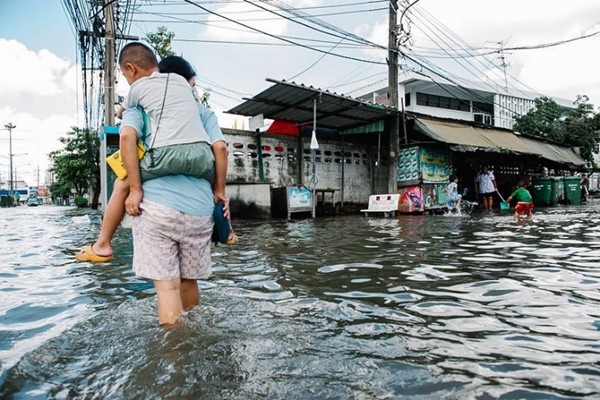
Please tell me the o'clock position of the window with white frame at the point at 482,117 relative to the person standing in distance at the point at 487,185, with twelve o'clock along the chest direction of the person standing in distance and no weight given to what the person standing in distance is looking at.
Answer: The window with white frame is roughly at 6 o'clock from the person standing in distance.

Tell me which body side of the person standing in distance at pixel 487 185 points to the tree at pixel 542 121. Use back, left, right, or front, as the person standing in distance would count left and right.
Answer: back

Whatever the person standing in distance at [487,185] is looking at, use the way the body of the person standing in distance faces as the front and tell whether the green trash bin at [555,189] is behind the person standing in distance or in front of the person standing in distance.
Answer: behind

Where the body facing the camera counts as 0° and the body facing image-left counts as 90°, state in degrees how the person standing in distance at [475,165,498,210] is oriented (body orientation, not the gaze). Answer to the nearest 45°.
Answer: approximately 0°

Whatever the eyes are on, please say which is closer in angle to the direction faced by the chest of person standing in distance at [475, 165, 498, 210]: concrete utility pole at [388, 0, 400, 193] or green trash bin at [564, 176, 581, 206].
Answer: the concrete utility pole

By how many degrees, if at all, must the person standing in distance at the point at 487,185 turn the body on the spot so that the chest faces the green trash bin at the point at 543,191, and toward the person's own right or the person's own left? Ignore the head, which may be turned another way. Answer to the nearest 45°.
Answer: approximately 135° to the person's own left

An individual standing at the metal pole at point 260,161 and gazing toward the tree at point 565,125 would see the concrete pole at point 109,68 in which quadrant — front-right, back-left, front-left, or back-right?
back-left

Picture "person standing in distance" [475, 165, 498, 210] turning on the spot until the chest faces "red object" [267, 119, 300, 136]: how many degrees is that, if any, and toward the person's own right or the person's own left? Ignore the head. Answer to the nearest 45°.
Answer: approximately 45° to the person's own right

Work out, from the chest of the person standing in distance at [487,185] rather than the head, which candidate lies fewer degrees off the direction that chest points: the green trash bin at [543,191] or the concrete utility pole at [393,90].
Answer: the concrete utility pole

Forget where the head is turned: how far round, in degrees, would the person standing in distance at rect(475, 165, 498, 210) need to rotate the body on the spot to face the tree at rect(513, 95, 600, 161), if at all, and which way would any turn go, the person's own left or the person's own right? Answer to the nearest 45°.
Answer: approximately 180°

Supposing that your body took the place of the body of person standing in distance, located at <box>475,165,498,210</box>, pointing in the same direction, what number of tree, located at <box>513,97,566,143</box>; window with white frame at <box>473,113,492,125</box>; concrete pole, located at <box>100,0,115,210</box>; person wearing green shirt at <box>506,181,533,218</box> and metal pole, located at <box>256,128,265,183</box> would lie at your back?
2

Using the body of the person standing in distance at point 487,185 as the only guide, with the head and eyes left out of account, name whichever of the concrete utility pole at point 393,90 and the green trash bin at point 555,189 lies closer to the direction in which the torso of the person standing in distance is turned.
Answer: the concrete utility pole

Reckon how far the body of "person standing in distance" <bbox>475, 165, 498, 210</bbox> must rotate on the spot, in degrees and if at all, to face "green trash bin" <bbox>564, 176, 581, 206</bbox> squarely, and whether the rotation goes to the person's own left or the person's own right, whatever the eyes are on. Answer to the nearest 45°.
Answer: approximately 135° to the person's own left
